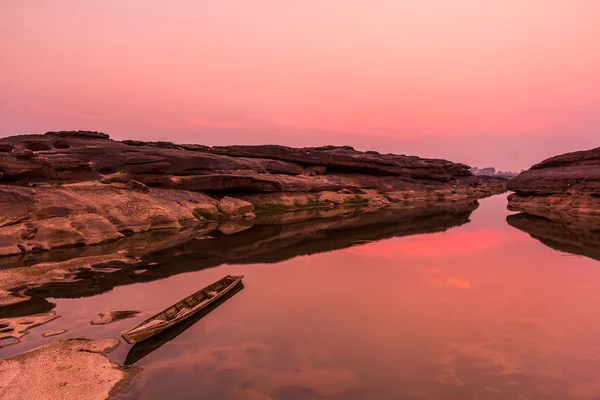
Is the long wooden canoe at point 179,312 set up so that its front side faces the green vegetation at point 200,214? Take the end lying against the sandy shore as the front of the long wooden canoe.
no
